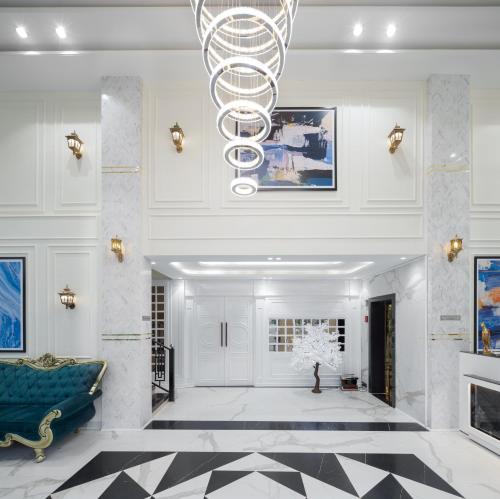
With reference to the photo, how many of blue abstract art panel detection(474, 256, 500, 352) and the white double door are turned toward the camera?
2

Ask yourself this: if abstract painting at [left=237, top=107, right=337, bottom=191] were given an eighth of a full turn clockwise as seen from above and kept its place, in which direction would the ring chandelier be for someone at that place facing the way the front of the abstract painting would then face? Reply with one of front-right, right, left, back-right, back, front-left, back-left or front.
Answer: front-left

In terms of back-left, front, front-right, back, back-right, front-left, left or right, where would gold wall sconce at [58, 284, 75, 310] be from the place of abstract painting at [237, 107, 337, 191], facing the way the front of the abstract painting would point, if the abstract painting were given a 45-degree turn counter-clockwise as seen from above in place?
back-right

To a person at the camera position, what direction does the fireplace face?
facing the viewer and to the left of the viewer

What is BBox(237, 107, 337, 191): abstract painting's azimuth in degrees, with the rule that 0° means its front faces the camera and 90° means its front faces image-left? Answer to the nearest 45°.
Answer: approximately 0°

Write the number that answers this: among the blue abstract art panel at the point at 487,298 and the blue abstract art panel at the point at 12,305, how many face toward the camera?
2

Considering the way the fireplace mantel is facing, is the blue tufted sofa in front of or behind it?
in front

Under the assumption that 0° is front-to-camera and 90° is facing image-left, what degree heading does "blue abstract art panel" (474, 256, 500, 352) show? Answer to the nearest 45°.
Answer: approximately 0°

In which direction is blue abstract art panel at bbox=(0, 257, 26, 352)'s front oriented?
toward the camera

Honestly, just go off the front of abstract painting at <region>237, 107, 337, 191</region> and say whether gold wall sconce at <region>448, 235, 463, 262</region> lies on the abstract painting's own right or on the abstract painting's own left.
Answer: on the abstract painting's own left

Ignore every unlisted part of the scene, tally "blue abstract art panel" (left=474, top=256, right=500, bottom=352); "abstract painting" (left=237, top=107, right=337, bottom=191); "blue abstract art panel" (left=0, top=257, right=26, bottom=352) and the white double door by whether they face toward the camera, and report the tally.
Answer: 4

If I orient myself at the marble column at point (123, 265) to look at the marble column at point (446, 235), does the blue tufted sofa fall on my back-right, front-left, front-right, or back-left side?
back-right

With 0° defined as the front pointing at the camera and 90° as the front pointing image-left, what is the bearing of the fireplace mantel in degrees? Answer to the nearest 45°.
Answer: approximately 45°
